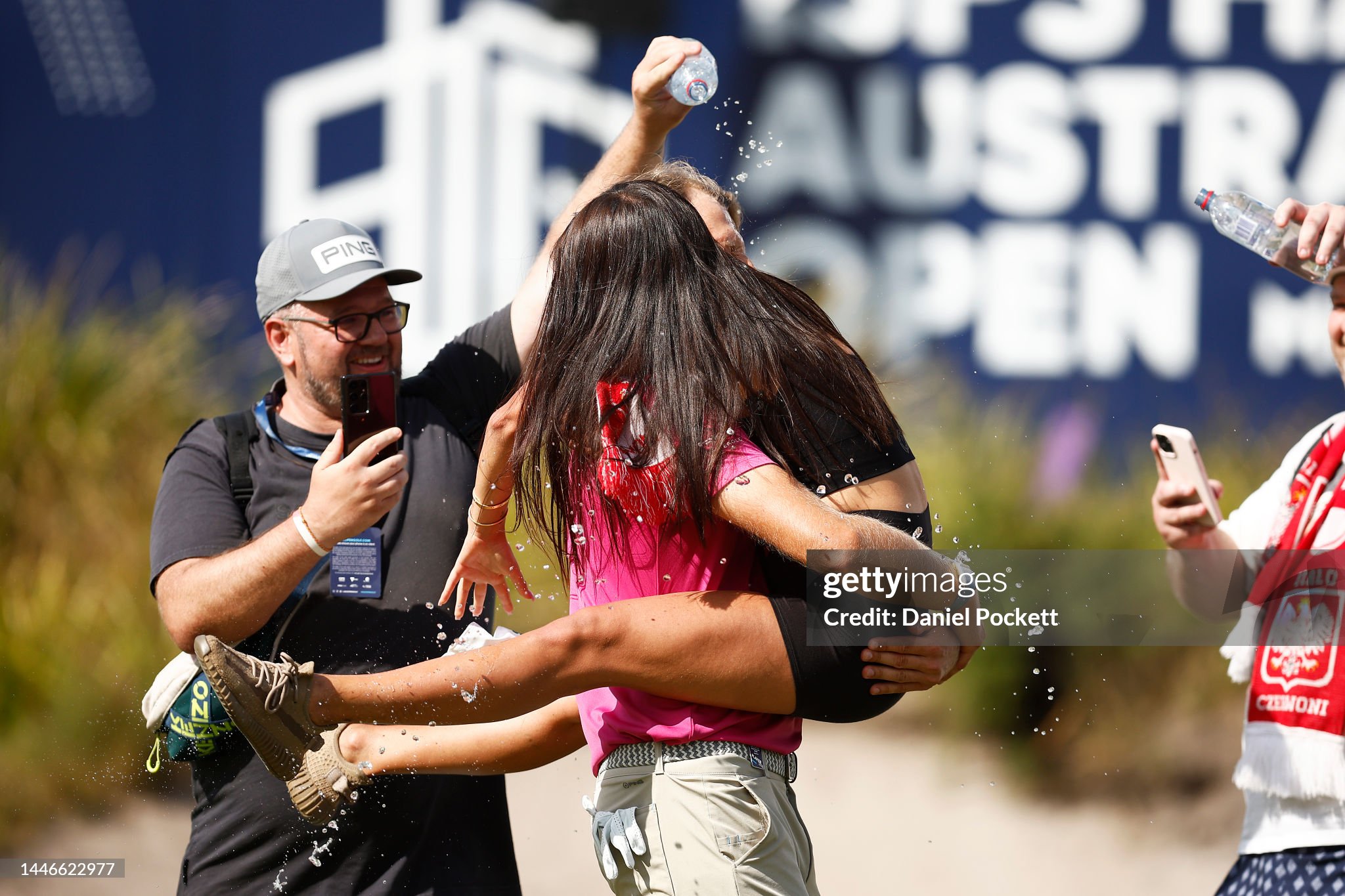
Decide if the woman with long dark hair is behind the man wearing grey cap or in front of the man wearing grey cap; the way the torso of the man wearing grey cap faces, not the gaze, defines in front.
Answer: in front

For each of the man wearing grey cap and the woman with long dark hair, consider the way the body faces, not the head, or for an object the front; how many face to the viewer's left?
1

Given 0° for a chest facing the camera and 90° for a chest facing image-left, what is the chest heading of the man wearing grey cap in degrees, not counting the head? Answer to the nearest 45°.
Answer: approximately 315°

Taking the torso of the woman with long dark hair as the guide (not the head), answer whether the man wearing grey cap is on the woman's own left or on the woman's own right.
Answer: on the woman's own right

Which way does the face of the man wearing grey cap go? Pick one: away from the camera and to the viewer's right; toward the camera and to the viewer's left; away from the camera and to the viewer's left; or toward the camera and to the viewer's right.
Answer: toward the camera and to the viewer's right
